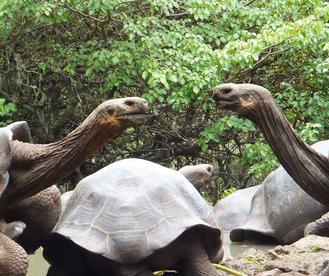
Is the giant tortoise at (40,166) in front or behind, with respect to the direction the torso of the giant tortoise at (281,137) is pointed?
in front

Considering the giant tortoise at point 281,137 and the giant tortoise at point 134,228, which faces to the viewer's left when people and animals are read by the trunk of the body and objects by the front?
the giant tortoise at point 281,137

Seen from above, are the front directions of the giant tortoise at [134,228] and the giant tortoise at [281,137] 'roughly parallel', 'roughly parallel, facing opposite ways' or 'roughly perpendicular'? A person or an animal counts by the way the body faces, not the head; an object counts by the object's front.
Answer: roughly perpendicular

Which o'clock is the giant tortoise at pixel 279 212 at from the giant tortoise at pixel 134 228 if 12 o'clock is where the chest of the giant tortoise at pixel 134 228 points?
the giant tortoise at pixel 279 212 is roughly at 1 o'clock from the giant tortoise at pixel 134 228.

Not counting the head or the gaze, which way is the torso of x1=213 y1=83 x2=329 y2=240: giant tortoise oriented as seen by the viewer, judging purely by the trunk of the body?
to the viewer's left
